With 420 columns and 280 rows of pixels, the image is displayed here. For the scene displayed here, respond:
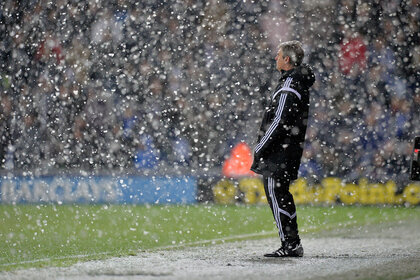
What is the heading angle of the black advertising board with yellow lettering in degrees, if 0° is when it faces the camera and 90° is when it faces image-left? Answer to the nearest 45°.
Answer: approximately 0°

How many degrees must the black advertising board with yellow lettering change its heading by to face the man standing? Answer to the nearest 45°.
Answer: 0° — it already faces them

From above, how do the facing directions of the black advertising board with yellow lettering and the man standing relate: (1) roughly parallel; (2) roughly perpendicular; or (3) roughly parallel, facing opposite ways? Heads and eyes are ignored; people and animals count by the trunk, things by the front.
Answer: roughly perpendicular
